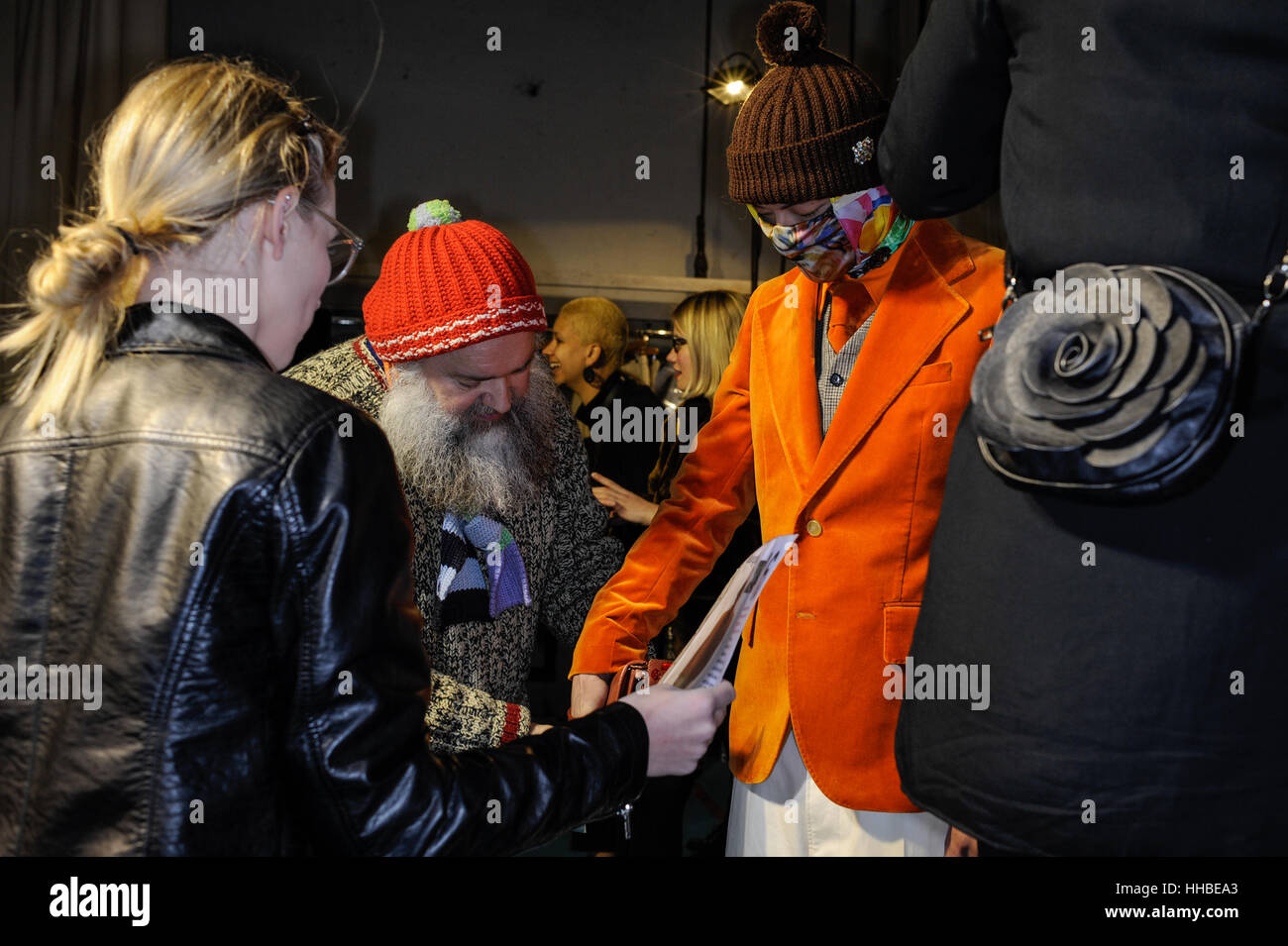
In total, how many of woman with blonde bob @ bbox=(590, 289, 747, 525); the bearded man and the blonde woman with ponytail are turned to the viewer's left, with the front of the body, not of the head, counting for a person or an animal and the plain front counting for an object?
1

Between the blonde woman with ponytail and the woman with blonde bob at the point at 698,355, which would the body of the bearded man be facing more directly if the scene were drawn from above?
the blonde woman with ponytail

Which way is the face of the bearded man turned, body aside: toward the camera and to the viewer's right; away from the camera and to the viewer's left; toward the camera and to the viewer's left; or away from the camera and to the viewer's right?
toward the camera and to the viewer's right

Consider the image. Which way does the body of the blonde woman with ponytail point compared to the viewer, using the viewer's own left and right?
facing away from the viewer and to the right of the viewer

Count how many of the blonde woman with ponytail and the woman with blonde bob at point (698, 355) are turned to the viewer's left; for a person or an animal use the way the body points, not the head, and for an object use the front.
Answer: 1

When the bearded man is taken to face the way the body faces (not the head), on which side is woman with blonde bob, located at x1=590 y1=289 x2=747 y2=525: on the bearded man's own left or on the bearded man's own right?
on the bearded man's own left

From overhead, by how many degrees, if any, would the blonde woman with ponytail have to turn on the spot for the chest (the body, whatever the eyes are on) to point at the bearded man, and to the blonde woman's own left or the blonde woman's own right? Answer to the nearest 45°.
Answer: approximately 45° to the blonde woman's own left

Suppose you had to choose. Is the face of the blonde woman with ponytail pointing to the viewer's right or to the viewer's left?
to the viewer's right

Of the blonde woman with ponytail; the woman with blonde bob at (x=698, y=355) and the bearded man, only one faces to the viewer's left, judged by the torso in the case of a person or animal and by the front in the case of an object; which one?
the woman with blonde bob

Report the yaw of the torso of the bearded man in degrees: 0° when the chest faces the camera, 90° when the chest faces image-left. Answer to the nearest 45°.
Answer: approximately 315°

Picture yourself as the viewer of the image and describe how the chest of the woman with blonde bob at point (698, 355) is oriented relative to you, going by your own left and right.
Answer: facing to the left of the viewer
